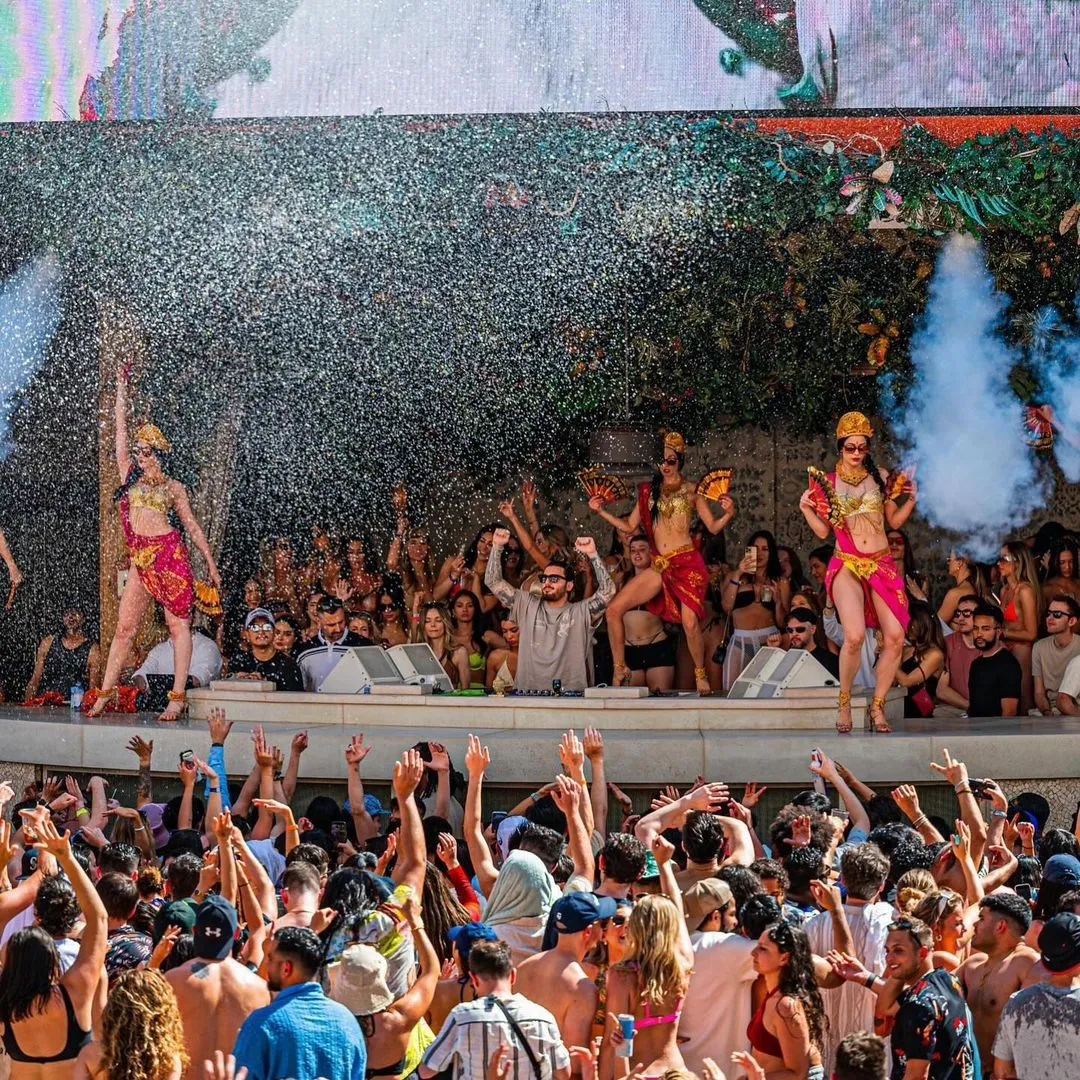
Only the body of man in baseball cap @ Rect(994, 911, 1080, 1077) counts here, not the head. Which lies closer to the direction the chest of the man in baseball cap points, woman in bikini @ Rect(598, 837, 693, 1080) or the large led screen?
the large led screen

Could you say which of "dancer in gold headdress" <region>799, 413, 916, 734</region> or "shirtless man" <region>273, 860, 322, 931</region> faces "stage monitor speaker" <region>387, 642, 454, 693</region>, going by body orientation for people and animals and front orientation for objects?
the shirtless man

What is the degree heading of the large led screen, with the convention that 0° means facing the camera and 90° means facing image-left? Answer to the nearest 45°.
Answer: approximately 0°

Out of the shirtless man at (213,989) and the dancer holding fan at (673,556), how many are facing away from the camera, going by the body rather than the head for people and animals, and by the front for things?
1

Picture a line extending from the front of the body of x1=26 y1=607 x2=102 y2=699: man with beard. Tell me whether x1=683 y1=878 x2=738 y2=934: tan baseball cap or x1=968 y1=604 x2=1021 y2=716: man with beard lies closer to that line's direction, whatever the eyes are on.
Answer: the tan baseball cap

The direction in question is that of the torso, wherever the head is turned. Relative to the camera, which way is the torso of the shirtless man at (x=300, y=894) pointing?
away from the camera

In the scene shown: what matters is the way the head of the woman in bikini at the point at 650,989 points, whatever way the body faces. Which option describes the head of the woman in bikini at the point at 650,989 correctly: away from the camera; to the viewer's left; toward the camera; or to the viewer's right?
away from the camera

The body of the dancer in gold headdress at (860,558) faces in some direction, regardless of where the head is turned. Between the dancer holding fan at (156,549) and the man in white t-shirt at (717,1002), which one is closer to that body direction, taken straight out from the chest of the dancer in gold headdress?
the man in white t-shirt

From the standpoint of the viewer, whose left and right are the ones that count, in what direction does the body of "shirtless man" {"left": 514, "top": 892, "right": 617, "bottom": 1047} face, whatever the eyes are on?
facing away from the viewer and to the right of the viewer

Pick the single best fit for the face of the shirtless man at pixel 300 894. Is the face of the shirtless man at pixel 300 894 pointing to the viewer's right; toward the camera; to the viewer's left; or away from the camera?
away from the camera

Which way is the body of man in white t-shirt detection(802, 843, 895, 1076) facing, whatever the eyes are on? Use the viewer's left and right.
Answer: facing away from the viewer

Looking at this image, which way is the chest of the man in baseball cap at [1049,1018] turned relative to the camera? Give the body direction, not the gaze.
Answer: away from the camera

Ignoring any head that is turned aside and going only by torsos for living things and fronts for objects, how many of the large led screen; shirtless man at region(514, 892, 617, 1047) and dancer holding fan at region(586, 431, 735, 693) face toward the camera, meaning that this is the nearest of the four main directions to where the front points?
2

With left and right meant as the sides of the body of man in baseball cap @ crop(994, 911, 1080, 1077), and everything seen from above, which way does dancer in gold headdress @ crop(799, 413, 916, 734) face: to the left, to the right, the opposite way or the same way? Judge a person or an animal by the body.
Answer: the opposite way

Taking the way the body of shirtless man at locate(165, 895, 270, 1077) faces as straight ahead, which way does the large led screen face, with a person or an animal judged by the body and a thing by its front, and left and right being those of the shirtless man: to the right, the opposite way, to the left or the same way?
the opposite way
